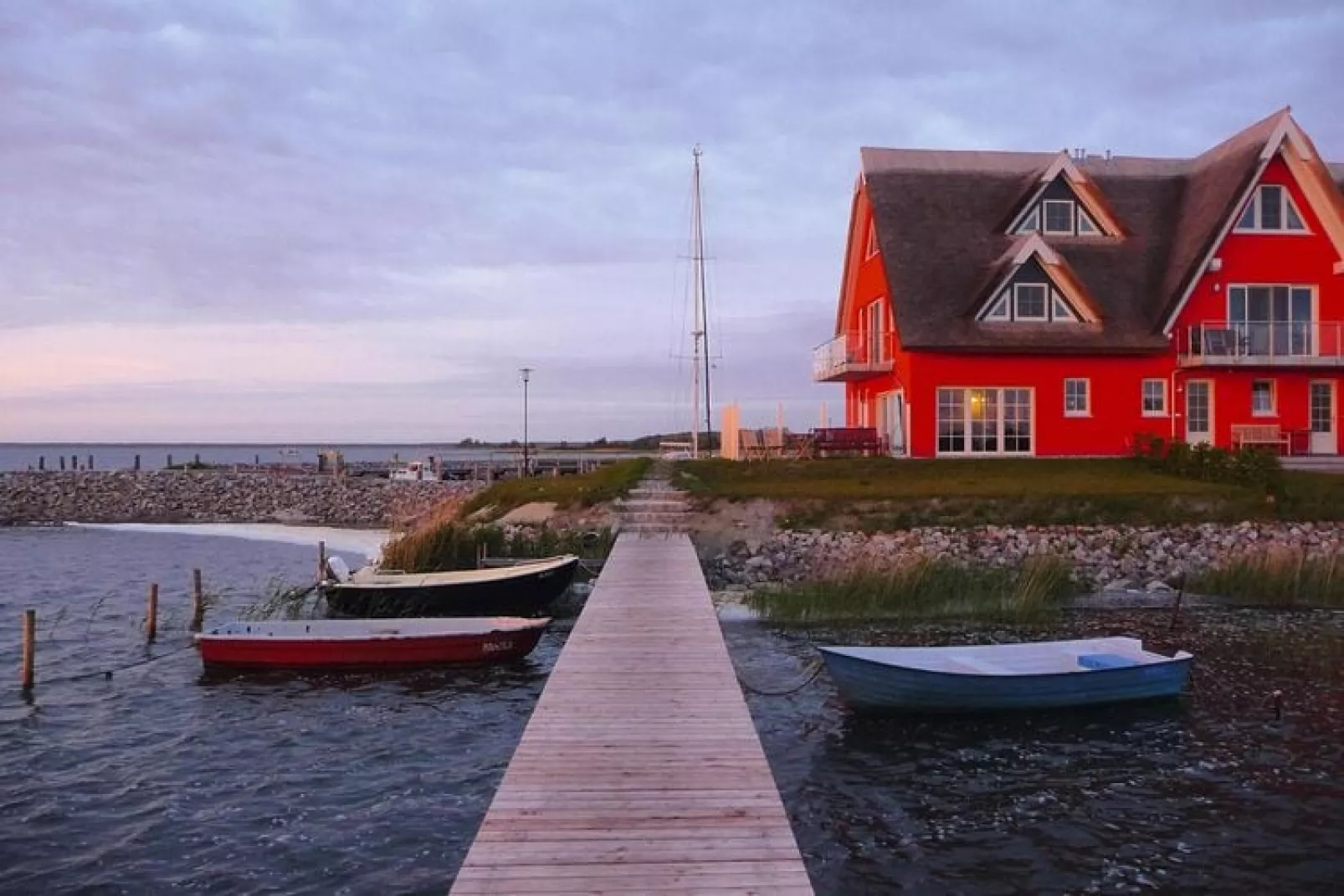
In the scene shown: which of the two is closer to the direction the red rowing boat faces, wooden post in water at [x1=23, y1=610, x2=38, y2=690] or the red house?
the red house

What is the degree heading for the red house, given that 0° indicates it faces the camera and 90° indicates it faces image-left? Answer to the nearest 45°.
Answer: approximately 0°

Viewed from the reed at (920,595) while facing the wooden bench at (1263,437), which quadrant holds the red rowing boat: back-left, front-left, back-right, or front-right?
back-left

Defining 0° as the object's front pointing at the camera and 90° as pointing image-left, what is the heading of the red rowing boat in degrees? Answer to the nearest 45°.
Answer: approximately 270°

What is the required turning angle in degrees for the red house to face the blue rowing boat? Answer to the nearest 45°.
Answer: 0° — it already faces it

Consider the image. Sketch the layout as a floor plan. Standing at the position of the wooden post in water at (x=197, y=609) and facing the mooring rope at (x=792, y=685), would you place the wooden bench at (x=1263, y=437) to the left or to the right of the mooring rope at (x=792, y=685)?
left

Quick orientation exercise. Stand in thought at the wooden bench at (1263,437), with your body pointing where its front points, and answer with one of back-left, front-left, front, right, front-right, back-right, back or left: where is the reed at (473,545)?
front-right

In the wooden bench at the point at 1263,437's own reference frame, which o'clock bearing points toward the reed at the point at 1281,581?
The reed is roughly at 12 o'clock from the wooden bench.

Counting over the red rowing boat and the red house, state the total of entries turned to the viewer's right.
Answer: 1

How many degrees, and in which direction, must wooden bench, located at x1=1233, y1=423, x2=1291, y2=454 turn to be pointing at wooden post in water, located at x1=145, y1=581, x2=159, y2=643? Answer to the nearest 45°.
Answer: approximately 45° to its right

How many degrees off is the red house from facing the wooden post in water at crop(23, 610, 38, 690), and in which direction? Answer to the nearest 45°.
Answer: approximately 45° to its right
